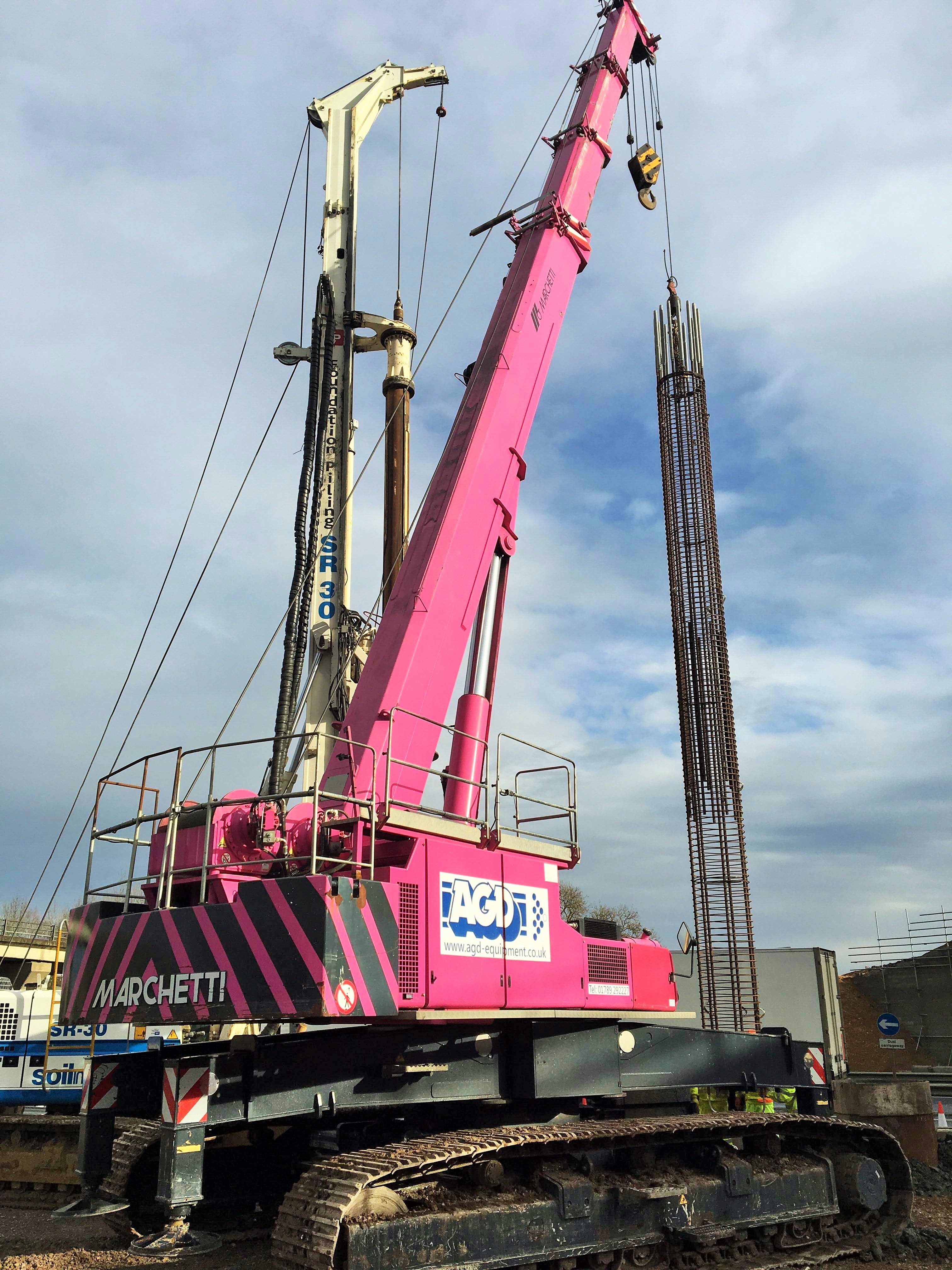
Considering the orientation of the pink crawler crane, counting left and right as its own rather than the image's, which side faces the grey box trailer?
front

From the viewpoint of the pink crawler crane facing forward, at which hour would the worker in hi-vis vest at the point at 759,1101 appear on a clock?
The worker in hi-vis vest is roughly at 12 o'clock from the pink crawler crane.

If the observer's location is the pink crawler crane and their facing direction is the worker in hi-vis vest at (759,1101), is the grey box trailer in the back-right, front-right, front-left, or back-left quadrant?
front-left

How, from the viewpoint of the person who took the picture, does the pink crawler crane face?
facing away from the viewer and to the right of the viewer

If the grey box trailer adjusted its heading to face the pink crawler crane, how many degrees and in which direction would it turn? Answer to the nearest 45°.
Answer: approximately 90° to its left

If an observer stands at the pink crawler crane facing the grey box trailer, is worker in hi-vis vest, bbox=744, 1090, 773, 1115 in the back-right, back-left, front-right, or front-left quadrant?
front-right
